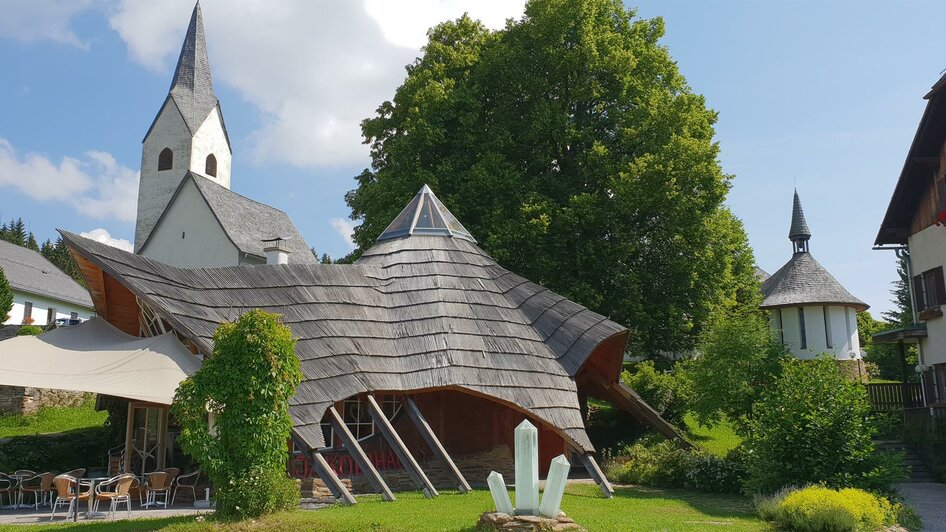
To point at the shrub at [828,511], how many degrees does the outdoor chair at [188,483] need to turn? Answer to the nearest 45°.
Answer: approximately 135° to its left

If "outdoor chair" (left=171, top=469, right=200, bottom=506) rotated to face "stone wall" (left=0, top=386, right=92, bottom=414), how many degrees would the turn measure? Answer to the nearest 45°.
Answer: approximately 45° to its right

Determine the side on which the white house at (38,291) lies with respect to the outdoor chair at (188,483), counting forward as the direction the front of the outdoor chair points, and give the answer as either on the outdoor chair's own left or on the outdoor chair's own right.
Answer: on the outdoor chair's own right

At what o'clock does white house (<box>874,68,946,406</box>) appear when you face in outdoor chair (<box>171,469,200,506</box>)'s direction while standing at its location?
The white house is roughly at 6 o'clock from the outdoor chair.

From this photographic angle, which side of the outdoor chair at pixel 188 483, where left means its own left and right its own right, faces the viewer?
left

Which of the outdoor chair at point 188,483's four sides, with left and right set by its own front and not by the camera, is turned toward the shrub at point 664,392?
back

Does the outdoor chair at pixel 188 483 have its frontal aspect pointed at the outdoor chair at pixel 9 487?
yes
